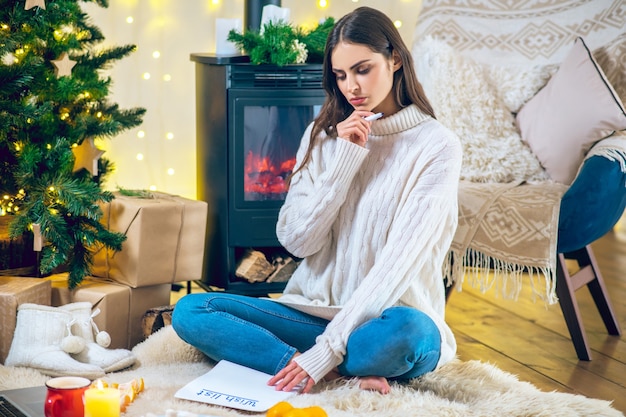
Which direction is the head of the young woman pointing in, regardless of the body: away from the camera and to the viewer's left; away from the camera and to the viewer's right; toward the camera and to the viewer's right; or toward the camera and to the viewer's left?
toward the camera and to the viewer's left

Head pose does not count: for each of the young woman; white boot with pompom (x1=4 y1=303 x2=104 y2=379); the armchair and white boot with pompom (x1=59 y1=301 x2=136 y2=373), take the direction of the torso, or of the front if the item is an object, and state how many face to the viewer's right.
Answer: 2

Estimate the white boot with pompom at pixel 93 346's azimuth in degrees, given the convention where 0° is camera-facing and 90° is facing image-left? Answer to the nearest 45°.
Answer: approximately 270°

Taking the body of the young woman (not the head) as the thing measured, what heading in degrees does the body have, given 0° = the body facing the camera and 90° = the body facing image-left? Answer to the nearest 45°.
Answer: approximately 45°

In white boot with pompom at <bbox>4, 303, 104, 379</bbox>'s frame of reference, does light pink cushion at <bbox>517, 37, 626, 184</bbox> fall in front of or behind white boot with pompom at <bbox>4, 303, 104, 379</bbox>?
in front

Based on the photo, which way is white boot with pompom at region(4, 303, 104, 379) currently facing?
to the viewer's right
